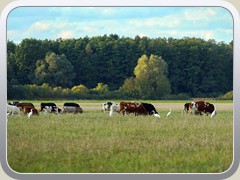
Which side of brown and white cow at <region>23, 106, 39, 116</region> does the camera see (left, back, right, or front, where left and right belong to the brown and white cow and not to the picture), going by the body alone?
right

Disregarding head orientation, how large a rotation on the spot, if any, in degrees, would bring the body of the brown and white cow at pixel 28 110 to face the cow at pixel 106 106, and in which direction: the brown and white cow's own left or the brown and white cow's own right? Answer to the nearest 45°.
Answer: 0° — it already faces it

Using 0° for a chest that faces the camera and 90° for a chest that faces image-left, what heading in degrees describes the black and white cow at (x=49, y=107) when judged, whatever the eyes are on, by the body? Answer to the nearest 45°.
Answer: approximately 270°

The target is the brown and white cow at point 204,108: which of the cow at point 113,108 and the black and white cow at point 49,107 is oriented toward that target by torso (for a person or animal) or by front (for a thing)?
the black and white cow
